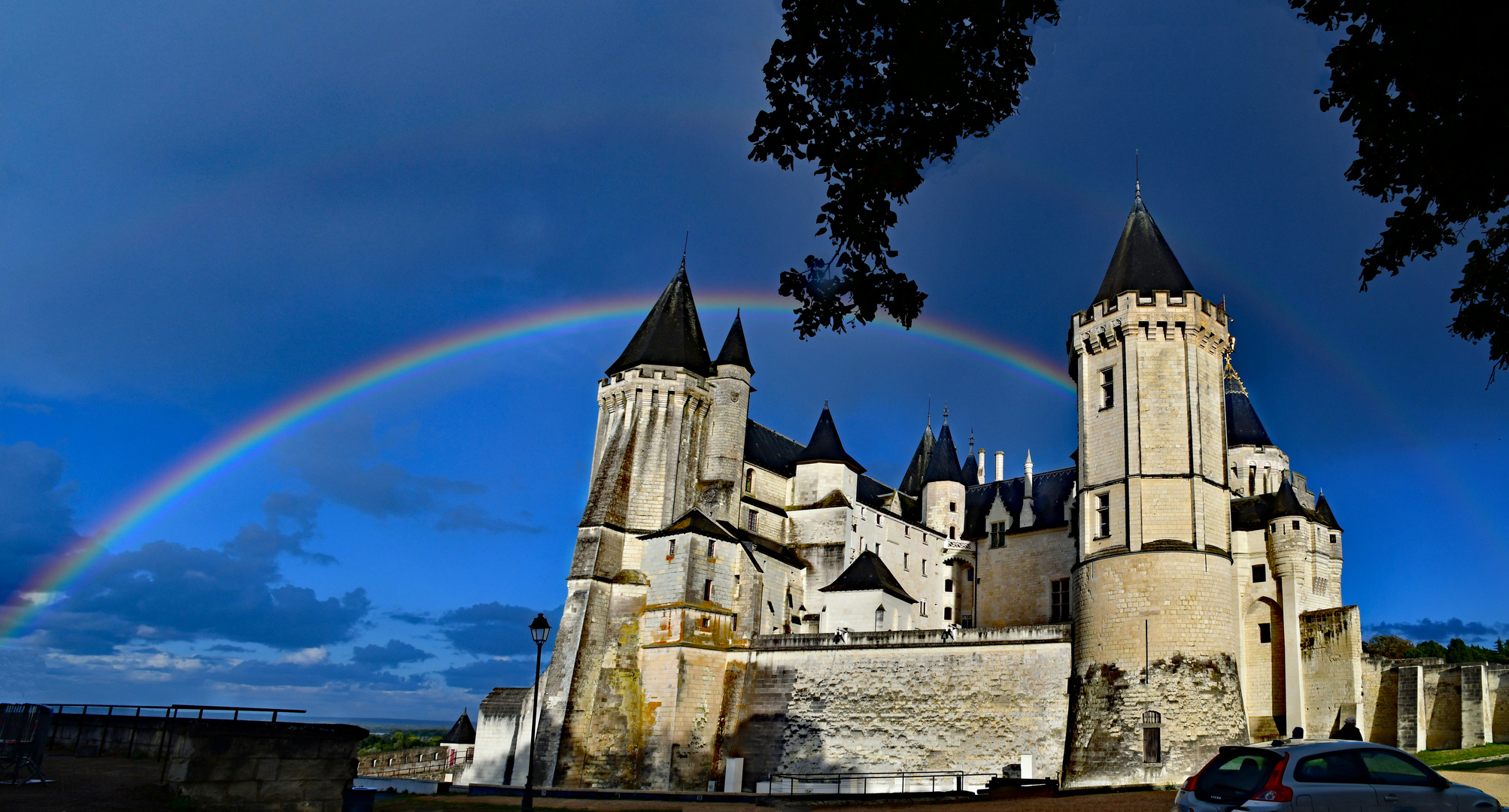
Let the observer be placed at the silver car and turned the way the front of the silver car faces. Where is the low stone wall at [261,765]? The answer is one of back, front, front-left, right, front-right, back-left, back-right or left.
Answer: back-left

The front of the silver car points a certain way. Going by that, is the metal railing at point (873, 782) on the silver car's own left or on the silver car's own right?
on the silver car's own left

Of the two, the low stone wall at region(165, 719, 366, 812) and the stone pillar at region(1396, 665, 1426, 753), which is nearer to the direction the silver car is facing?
the stone pillar

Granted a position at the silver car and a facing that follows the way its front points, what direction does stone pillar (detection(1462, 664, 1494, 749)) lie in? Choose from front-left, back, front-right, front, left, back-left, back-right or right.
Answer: front-left

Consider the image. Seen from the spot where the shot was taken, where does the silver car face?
facing away from the viewer and to the right of the viewer

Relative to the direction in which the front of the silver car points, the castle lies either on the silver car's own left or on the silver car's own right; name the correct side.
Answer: on the silver car's own left

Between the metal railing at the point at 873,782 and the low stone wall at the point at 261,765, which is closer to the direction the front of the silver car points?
the metal railing
